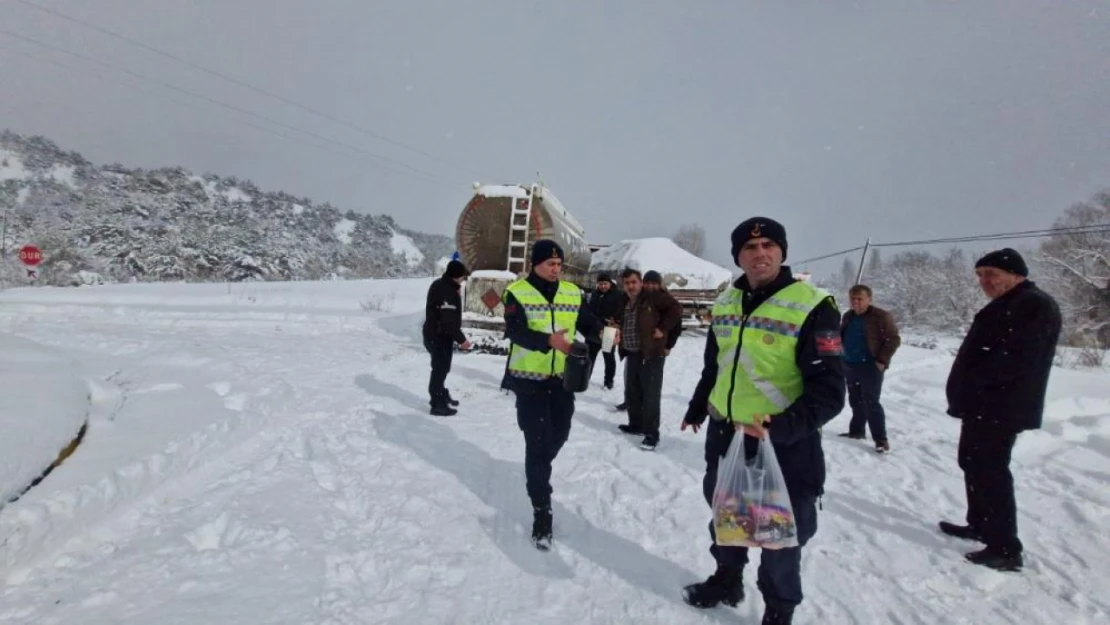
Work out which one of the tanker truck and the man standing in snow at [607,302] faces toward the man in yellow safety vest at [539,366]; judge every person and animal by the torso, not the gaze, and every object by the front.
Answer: the man standing in snow

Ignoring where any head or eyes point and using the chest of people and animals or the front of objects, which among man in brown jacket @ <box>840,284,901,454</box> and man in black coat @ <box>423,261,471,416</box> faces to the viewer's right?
the man in black coat

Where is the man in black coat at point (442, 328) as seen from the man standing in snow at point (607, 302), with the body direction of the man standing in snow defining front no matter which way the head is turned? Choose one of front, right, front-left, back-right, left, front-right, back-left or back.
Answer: front-right

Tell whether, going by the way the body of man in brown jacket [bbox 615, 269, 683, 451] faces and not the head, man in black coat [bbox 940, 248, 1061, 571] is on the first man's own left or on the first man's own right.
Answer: on the first man's own left

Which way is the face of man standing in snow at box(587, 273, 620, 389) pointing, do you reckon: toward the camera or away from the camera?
toward the camera

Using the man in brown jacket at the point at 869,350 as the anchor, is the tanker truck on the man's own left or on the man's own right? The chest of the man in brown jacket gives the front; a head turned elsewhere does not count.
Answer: on the man's own right

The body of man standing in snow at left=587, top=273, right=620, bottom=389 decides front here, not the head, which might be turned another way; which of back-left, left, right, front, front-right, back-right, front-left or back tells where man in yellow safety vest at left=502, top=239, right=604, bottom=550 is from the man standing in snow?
front

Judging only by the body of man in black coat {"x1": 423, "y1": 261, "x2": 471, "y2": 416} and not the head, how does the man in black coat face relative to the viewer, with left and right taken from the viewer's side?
facing to the right of the viewer

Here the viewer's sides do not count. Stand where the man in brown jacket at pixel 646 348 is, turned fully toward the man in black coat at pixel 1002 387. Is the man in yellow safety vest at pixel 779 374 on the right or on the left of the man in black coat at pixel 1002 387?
right

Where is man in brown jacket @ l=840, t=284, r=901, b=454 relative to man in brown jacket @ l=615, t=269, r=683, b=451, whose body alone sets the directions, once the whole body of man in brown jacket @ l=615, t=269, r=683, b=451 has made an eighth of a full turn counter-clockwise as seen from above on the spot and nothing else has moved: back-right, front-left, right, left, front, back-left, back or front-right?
left

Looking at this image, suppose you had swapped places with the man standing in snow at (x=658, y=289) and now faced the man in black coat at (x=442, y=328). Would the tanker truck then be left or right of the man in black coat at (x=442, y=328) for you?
right

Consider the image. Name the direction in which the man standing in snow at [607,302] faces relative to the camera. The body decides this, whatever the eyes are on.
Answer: toward the camera

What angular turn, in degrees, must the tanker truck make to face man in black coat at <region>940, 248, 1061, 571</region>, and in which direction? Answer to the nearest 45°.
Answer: approximately 180°
